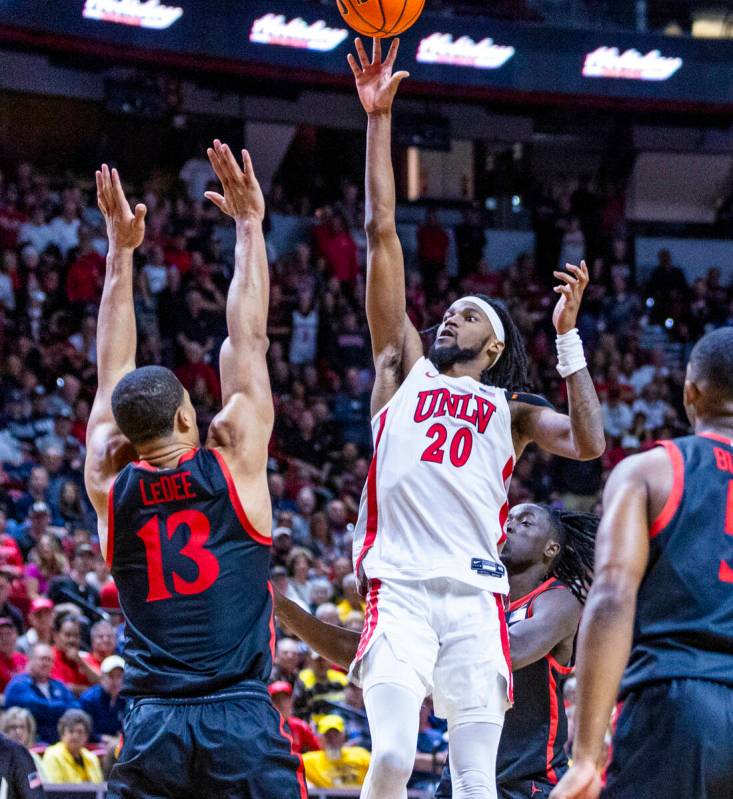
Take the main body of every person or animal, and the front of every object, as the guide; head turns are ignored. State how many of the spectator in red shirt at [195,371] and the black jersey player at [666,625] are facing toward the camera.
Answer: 1

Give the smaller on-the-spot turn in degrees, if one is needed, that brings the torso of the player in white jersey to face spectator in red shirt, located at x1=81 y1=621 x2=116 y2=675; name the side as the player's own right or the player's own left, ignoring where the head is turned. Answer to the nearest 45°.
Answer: approximately 135° to the player's own right

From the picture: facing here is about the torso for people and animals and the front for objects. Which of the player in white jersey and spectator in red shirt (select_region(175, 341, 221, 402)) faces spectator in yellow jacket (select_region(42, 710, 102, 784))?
the spectator in red shirt

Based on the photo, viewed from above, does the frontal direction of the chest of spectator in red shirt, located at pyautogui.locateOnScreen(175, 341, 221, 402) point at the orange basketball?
yes

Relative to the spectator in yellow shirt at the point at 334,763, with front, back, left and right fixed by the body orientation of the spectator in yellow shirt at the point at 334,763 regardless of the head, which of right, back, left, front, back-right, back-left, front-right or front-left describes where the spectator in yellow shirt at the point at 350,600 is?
back

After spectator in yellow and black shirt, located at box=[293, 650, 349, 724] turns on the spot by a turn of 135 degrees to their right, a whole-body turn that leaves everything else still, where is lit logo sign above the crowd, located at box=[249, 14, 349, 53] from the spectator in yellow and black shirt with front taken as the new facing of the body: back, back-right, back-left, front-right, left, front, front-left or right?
front-right

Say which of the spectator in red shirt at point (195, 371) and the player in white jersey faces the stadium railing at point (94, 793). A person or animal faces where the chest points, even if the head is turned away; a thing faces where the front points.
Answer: the spectator in red shirt

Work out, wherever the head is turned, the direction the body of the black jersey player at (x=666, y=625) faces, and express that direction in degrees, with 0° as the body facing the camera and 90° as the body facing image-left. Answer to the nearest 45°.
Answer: approximately 180°
